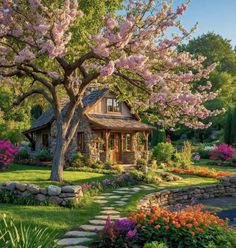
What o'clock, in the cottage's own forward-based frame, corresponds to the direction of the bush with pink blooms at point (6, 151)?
The bush with pink blooms is roughly at 3 o'clock from the cottage.

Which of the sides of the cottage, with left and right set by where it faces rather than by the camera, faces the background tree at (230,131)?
left

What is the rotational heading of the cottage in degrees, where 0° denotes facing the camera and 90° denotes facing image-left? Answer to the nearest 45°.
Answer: approximately 315°

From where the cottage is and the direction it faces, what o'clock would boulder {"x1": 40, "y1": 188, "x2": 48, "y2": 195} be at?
The boulder is roughly at 2 o'clock from the cottage.

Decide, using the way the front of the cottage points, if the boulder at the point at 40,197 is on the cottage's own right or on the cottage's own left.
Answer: on the cottage's own right

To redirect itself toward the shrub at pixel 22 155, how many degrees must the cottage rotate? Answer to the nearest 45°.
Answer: approximately 135° to its right

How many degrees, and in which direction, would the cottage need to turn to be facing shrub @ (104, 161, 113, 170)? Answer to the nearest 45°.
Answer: approximately 45° to its right

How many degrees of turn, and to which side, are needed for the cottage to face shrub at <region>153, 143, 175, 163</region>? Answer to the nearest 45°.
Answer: approximately 45° to its left
